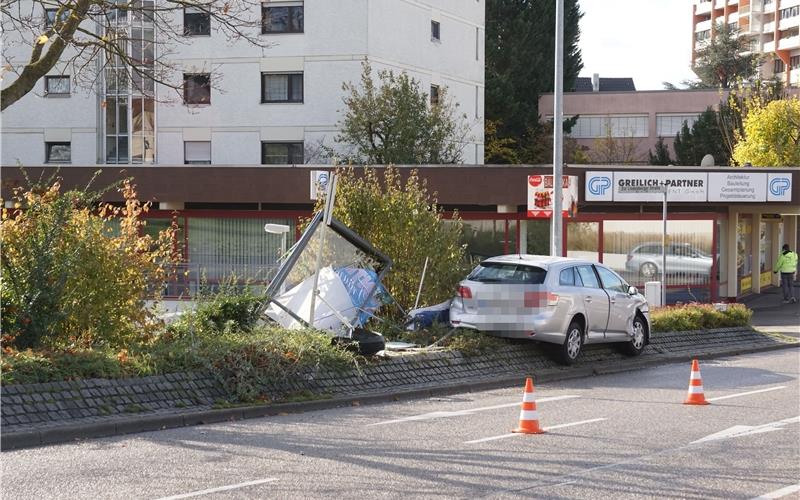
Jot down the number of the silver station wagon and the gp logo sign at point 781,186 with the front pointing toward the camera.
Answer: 1

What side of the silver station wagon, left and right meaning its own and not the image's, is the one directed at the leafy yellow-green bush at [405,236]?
left

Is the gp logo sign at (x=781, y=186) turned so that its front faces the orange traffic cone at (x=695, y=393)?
yes

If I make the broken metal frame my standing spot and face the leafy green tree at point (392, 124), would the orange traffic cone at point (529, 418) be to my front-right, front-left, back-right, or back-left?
back-right

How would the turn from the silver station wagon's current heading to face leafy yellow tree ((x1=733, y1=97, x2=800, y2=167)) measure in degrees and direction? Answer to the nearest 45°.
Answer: approximately 45° to its left

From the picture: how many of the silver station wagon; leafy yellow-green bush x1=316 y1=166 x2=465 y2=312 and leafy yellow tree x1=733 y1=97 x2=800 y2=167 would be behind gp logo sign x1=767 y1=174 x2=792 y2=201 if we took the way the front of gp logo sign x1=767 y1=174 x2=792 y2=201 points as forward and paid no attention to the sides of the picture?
1

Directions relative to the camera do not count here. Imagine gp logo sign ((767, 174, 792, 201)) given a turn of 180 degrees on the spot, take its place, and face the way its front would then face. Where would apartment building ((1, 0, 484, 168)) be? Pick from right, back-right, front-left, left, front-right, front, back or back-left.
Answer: left

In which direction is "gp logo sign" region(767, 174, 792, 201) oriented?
toward the camera

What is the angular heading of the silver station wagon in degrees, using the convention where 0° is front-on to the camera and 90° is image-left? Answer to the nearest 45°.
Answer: approximately 225°

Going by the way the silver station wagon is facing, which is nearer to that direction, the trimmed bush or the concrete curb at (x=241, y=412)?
the trimmed bush

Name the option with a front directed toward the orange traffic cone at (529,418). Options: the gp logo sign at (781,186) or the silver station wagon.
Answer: the gp logo sign

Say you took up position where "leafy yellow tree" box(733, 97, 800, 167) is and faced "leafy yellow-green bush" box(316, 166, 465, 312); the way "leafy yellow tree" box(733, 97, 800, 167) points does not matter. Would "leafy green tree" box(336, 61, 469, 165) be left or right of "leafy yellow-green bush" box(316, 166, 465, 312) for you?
right

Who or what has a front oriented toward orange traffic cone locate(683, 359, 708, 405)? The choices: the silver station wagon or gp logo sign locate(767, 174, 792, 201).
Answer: the gp logo sign
